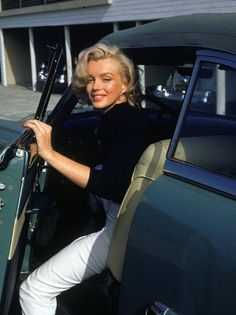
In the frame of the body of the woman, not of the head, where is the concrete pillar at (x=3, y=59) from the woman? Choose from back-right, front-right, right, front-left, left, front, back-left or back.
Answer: right

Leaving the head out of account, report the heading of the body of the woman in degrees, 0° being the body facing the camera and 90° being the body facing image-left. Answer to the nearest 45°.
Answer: approximately 90°
